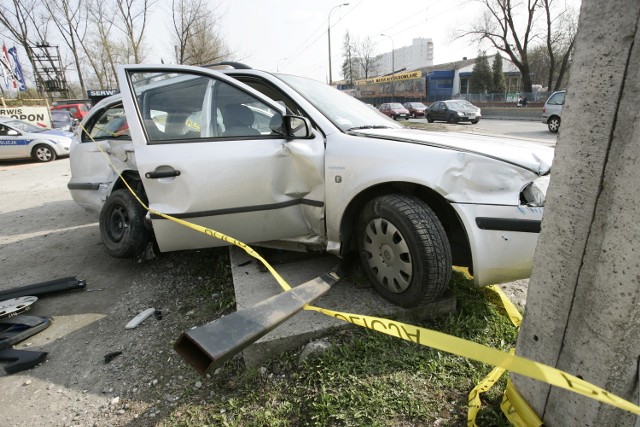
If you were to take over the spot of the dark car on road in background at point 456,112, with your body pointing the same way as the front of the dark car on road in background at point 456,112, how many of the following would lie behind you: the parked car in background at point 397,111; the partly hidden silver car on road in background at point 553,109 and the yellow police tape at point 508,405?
1

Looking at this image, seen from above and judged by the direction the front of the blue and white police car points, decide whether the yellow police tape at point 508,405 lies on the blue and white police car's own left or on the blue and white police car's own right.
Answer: on the blue and white police car's own right

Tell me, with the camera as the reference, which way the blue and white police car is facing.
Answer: facing to the right of the viewer

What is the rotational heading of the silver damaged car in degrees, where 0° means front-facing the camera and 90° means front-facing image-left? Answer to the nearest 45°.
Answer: approximately 315°

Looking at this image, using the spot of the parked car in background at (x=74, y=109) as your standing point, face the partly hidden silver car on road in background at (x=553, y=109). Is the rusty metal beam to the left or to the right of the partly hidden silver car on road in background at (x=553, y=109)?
right

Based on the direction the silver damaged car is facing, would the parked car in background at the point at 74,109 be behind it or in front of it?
behind

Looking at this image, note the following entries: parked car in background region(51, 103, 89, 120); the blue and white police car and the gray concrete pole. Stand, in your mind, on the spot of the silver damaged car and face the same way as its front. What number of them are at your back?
2

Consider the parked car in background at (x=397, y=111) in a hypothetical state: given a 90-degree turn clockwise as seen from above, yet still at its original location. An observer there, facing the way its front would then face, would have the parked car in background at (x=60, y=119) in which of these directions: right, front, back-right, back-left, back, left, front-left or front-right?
front

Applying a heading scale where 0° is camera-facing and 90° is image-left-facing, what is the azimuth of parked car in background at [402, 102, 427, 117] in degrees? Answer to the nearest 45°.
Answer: approximately 315°
